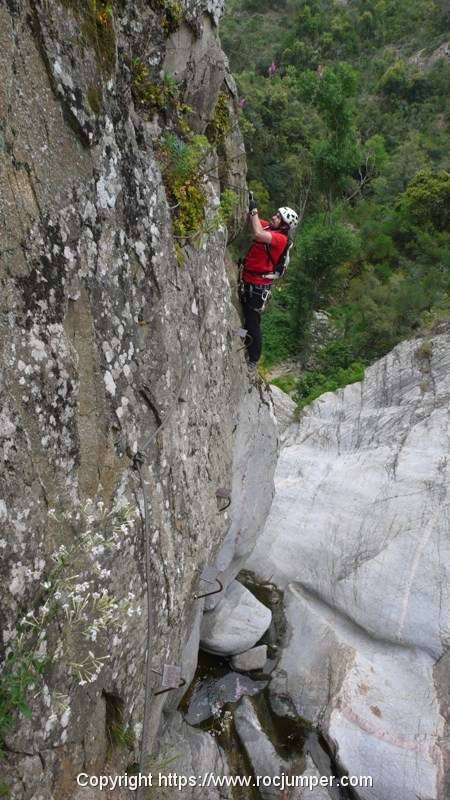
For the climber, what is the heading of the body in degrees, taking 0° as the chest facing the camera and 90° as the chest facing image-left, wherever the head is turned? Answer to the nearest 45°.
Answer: approximately 90°

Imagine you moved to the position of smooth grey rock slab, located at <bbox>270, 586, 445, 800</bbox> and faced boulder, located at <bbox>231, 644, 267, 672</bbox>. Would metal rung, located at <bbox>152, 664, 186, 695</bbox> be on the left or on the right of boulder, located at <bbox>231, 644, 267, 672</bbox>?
left
